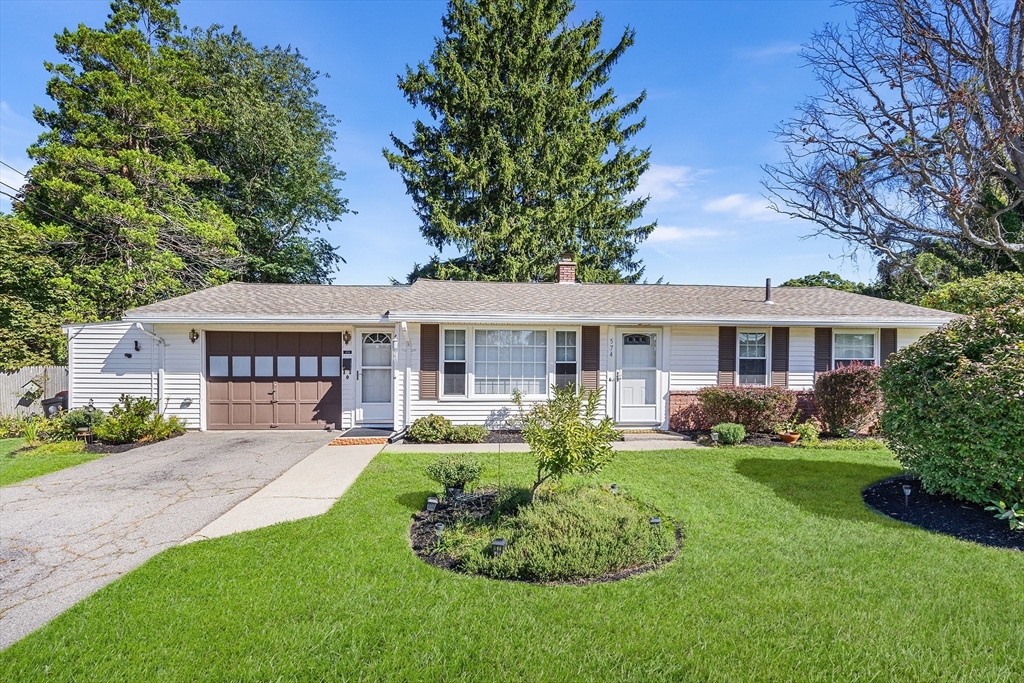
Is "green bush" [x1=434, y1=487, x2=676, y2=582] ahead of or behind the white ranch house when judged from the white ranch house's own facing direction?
ahead

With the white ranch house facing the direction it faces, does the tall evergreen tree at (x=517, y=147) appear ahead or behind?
behind

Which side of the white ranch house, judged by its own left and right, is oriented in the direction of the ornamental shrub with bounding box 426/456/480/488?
front

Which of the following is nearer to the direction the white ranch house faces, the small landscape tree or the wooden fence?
the small landscape tree

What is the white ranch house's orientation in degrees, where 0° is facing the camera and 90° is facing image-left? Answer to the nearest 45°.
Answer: approximately 0°

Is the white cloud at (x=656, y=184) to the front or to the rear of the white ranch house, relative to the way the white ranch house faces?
to the rear

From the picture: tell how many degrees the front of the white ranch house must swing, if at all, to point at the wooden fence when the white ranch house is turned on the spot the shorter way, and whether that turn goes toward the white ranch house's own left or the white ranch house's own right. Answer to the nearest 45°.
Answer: approximately 90° to the white ranch house's own right

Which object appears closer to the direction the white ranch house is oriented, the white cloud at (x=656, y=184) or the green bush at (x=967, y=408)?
the green bush

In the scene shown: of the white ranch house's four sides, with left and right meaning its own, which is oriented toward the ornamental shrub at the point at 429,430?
front
